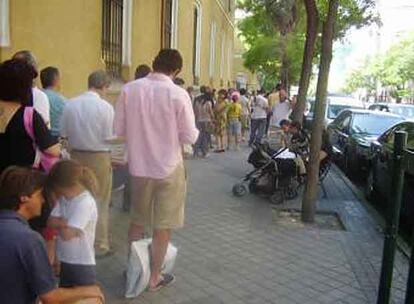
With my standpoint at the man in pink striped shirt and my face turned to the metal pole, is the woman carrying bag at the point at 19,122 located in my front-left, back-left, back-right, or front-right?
back-right

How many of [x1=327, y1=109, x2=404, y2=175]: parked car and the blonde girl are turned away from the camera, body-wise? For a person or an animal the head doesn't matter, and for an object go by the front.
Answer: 0

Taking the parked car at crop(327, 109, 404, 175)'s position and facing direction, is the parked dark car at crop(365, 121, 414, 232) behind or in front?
in front

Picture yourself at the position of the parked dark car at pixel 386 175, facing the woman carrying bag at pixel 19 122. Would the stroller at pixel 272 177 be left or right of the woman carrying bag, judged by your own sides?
right

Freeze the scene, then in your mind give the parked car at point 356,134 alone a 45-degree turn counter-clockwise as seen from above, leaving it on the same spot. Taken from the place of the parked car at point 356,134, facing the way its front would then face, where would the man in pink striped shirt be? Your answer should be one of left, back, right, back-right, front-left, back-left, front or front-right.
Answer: right

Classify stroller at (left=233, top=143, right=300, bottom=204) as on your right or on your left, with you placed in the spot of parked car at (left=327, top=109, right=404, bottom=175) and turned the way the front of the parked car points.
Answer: on your right

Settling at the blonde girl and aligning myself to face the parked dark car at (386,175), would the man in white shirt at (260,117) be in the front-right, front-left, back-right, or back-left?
front-left

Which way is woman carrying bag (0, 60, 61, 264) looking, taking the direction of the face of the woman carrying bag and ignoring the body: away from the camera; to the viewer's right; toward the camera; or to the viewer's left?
away from the camera

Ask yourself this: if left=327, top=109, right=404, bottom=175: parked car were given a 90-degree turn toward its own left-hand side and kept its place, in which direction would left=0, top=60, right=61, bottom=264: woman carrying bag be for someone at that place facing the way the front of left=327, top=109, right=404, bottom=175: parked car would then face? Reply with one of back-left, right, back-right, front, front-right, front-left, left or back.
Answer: back-right
